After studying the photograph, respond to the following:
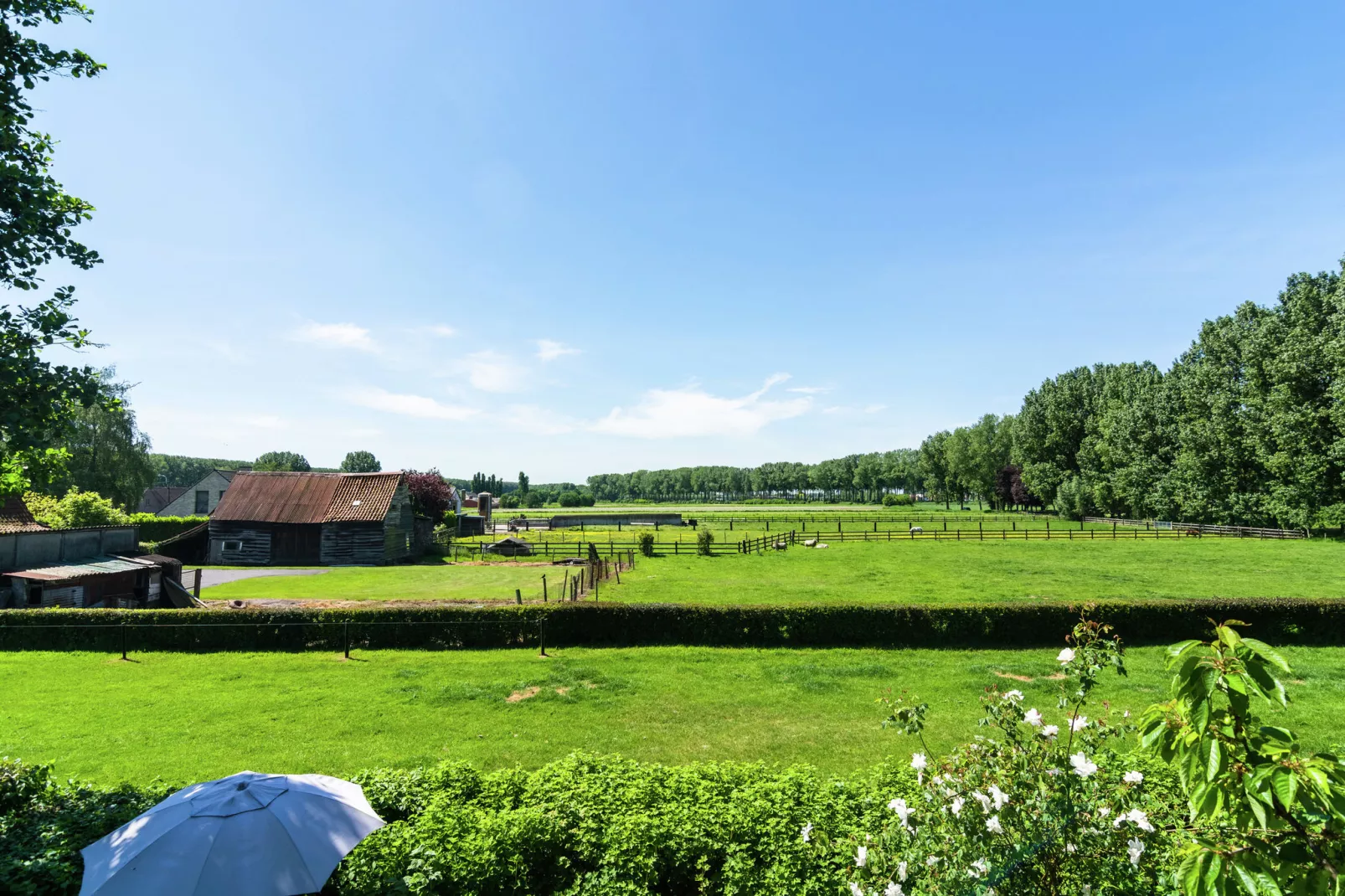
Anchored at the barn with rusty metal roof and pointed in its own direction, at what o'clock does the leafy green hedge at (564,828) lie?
The leafy green hedge is roughly at 12 o'clock from the barn with rusty metal roof.

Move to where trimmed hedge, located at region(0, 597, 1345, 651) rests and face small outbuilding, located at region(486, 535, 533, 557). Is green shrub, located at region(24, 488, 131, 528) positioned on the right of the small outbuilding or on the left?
left

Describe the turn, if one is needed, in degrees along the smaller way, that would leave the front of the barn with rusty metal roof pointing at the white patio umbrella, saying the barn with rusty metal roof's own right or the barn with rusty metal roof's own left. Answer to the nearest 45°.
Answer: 0° — it already faces it

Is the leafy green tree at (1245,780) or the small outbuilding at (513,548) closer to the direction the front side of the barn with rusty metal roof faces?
the leafy green tree

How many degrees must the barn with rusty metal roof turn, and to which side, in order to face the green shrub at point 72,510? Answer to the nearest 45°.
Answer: approximately 90° to its right

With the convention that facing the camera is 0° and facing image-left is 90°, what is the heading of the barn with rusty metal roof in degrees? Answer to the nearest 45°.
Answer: approximately 0°

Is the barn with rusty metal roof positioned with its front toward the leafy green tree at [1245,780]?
yes

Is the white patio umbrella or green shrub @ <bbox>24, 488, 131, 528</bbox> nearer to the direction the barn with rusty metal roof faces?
the white patio umbrella
